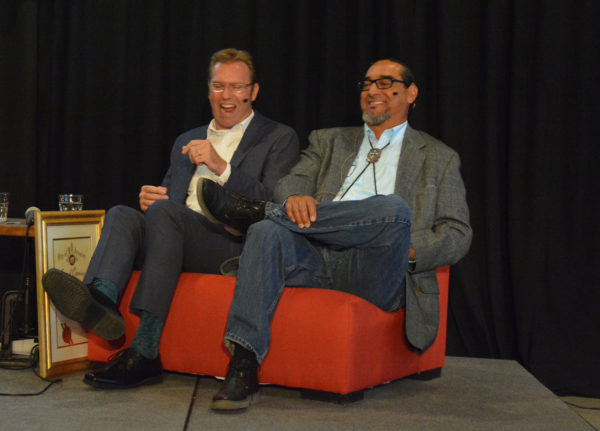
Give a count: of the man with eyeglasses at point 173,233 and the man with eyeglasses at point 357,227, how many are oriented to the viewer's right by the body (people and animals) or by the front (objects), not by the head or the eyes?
0

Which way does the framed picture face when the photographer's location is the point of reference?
facing the viewer and to the right of the viewer

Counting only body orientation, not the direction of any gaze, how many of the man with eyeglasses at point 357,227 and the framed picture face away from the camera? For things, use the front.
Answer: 0

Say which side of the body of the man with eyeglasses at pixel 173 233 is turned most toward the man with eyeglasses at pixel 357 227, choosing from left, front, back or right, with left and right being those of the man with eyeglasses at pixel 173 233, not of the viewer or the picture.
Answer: left

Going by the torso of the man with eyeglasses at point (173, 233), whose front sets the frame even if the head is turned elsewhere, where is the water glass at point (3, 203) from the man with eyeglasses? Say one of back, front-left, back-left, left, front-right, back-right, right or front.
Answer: right

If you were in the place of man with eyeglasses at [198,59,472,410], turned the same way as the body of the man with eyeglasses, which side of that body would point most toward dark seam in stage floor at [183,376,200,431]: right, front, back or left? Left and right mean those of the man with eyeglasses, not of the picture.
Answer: front

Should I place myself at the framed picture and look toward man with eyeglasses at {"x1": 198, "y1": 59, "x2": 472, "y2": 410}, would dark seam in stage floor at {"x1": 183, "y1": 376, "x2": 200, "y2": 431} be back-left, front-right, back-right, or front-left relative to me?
front-right

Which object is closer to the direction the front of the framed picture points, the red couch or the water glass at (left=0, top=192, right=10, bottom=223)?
the red couch

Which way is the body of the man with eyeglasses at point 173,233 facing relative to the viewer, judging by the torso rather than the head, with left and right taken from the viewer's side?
facing the viewer and to the left of the viewer

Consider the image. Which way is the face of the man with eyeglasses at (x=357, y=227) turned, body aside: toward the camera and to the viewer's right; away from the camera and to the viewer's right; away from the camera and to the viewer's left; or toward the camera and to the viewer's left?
toward the camera and to the viewer's left

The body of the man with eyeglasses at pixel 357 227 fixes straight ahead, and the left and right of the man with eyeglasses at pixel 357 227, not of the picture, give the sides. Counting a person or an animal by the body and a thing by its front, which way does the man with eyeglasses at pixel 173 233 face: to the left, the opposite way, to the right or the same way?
the same way
